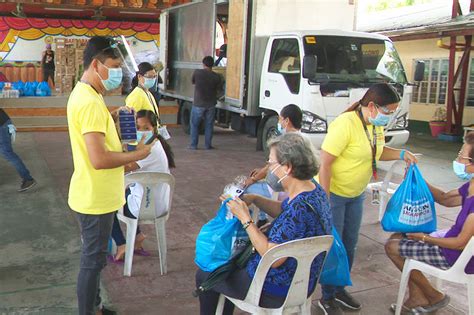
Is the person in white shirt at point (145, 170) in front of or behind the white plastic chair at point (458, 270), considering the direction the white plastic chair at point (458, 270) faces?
in front

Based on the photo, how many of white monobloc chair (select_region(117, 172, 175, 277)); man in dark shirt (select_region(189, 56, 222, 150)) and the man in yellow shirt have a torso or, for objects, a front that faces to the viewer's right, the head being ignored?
1

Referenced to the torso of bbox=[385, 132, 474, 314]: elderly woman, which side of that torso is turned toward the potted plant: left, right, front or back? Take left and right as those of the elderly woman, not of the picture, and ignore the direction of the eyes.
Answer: right

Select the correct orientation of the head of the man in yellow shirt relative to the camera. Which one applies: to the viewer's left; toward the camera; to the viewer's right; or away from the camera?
to the viewer's right

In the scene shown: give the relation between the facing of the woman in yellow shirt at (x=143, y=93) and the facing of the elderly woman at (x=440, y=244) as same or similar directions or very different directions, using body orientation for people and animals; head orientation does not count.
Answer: very different directions

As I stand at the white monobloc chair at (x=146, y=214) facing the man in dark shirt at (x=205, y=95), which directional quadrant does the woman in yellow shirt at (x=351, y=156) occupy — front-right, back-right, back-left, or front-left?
back-right

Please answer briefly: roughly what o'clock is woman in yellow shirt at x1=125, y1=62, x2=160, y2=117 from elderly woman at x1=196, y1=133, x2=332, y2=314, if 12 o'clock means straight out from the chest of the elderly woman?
The woman in yellow shirt is roughly at 2 o'clock from the elderly woman.

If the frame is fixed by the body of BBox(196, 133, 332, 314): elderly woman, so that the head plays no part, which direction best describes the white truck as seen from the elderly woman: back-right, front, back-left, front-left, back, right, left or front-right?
right

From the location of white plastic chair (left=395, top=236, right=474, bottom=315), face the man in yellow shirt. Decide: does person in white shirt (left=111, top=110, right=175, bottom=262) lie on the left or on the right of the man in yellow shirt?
right

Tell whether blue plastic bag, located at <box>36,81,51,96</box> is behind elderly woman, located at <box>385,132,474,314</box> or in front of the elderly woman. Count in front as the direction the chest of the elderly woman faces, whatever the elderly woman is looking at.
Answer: in front

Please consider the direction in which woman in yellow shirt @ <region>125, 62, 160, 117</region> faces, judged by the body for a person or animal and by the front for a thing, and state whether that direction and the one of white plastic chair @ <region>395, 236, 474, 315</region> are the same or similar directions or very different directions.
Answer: very different directions

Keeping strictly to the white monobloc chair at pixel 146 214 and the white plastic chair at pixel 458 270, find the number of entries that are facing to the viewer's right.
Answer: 0

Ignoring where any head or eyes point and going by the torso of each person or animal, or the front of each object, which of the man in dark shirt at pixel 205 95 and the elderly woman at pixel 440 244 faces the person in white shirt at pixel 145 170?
the elderly woman

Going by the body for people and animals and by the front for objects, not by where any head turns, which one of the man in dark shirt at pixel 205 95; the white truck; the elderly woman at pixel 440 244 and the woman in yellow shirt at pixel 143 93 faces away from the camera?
the man in dark shirt
